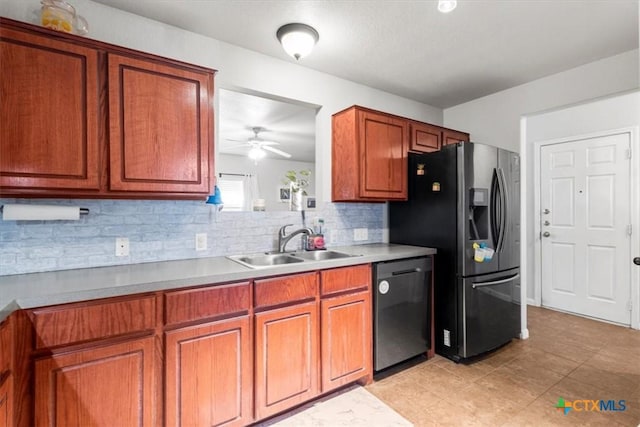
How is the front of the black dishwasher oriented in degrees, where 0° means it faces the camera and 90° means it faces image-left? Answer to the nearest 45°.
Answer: approximately 315°

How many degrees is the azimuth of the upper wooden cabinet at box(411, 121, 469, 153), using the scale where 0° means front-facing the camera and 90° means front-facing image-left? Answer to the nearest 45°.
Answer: approximately 315°

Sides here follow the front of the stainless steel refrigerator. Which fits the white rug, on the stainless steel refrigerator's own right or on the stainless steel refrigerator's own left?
on the stainless steel refrigerator's own right

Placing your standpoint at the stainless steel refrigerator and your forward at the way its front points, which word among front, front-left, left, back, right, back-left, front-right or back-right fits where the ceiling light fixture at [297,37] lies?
right

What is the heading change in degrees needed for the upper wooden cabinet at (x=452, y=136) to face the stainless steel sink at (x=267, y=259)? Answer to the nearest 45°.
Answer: approximately 90° to its right

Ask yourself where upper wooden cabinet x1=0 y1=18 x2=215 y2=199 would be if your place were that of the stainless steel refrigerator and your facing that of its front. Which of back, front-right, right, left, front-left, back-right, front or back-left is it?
right
